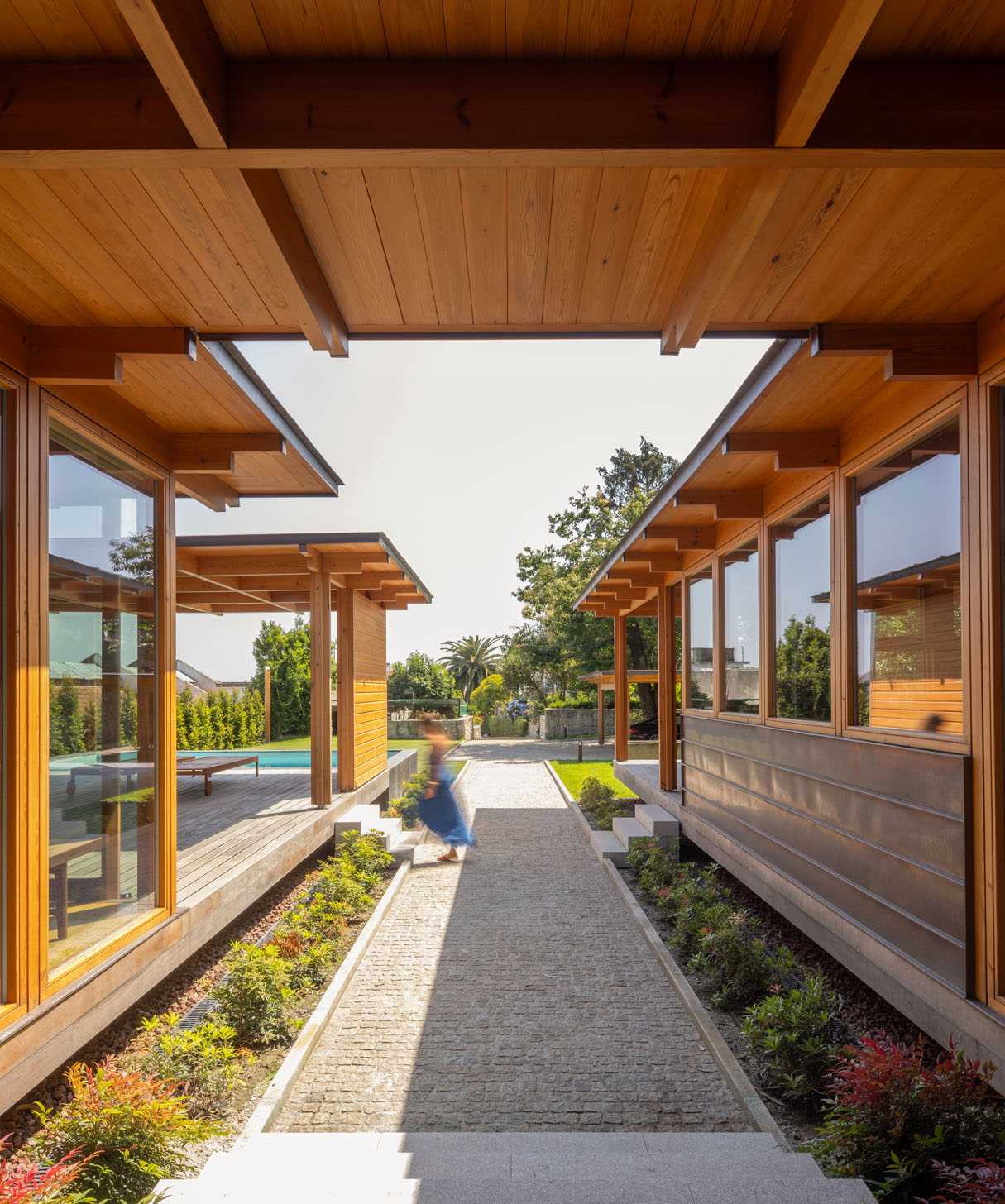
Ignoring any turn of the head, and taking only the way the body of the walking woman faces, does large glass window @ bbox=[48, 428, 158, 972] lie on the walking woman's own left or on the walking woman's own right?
on the walking woman's own left

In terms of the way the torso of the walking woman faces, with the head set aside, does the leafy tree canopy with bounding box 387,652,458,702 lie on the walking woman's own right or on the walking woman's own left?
on the walking woman's own right

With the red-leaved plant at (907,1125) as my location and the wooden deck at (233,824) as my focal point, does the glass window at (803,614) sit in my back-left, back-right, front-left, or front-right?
front-right

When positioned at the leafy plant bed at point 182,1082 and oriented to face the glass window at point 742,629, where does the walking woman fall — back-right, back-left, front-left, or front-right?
front-left

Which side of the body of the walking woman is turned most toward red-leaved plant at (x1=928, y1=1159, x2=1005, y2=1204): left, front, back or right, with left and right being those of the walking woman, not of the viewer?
left

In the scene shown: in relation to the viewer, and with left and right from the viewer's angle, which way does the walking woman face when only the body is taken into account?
facing to the left of the viewer

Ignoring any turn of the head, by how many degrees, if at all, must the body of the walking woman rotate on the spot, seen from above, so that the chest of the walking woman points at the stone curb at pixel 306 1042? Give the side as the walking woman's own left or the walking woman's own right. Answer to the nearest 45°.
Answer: approximately 90° to the walking woman's own left

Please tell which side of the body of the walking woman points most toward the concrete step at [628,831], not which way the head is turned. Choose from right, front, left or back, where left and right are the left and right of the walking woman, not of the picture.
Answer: back

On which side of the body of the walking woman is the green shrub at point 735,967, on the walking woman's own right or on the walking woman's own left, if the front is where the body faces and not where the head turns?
on the walking woman's own left

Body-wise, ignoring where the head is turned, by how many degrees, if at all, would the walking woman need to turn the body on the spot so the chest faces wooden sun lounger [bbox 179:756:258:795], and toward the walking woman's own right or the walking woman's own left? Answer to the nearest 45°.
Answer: approximately 45° to the walking woman's own right
